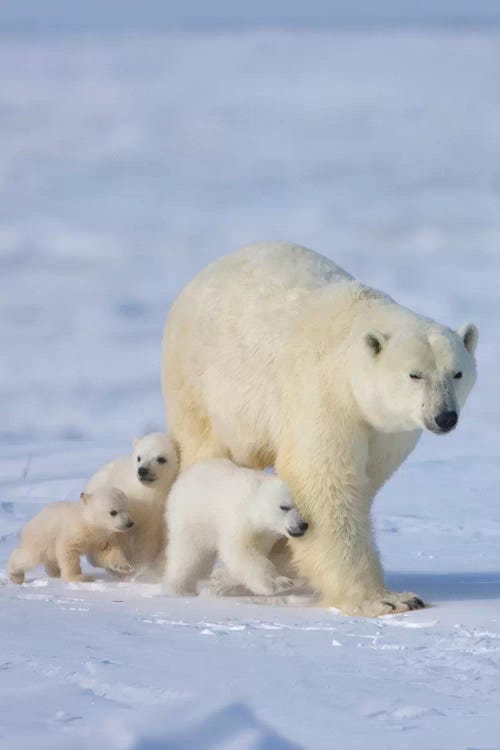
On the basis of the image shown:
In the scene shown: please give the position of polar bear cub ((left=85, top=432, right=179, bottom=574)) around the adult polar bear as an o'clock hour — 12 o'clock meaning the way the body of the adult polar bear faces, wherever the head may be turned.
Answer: The polar bear cub is roughly at 6 o'clock from the adult polar bear.

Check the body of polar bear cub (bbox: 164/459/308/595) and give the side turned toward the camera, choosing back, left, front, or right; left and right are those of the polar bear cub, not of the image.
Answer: right

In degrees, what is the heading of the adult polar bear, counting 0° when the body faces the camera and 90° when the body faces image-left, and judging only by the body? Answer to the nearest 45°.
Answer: approximately 315°

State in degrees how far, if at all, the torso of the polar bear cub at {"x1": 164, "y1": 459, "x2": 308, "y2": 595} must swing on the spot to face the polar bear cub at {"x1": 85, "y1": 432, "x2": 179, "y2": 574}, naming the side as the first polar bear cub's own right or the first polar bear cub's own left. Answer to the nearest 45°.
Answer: approximately 135° to the first polar bear cub's own left

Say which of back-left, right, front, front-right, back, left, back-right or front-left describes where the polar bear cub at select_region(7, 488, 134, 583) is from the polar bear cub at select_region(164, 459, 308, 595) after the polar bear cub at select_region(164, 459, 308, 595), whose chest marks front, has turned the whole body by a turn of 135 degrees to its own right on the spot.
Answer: right

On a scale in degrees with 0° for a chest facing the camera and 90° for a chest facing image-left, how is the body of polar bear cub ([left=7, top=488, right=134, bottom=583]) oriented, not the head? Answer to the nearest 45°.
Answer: approximately 270°
